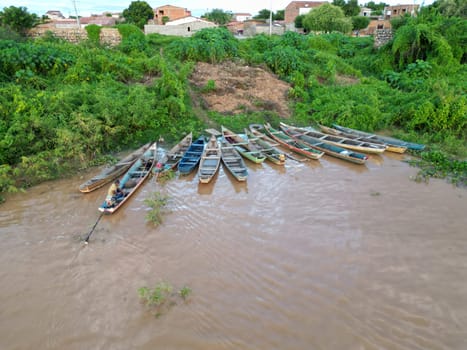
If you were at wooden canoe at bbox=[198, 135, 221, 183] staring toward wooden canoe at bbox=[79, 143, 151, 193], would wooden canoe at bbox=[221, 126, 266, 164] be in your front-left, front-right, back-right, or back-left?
back-right

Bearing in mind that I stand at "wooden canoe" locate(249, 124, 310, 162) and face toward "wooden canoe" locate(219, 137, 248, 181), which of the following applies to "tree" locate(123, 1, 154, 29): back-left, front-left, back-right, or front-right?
back-right

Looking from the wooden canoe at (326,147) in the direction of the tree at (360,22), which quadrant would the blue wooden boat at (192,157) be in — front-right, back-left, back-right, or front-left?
back-left

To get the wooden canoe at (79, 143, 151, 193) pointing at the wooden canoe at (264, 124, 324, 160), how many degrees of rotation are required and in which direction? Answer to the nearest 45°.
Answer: approximately 45° to its right

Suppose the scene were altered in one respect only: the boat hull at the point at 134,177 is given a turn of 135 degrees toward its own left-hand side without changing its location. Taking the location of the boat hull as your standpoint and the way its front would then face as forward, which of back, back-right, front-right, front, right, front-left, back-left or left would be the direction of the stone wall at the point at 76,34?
right

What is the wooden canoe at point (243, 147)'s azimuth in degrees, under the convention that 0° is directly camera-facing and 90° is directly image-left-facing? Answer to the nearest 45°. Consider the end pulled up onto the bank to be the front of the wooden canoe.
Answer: approximately 135°

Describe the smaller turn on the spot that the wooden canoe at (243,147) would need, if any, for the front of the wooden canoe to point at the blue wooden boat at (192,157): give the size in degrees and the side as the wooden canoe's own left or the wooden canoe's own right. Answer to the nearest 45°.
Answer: approximately 90° to the wooden canoe's own left

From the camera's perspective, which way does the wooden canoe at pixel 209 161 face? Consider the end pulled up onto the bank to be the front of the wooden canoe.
away from the camera

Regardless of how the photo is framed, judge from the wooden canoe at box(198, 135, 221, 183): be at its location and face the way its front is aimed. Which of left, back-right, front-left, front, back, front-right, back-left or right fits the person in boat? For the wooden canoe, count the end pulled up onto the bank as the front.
back-left

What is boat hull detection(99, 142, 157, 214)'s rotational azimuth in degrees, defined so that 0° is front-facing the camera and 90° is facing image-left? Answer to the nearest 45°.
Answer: approximately 225°

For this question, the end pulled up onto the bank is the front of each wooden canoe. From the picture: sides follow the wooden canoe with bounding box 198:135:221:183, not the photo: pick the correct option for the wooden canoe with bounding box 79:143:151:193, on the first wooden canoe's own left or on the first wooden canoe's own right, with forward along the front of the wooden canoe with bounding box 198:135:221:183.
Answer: on the first wooden canoe's own left

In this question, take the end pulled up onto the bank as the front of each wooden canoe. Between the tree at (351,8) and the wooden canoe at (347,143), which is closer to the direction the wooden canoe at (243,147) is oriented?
the tree

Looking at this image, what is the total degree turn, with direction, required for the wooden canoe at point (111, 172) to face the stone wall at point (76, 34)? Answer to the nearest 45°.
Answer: approximately 45° to its left

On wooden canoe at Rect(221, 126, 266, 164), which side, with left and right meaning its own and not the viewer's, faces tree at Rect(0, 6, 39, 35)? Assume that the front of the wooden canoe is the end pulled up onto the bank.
front

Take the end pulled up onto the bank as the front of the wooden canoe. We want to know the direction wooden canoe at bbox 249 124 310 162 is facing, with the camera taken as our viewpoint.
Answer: facing away from the viewer and to the left of the viewer
